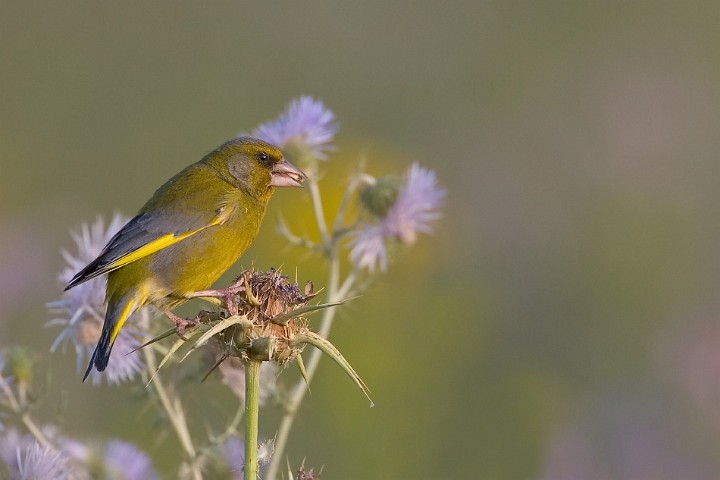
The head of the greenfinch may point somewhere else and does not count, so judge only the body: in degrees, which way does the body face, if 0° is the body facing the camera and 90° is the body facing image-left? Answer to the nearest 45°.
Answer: approximately 270°

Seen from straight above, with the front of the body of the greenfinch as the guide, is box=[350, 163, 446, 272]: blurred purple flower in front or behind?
in front
